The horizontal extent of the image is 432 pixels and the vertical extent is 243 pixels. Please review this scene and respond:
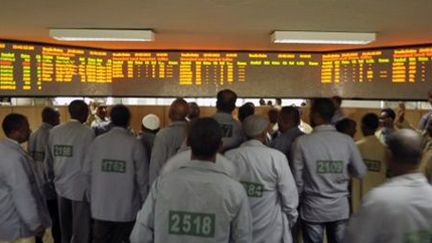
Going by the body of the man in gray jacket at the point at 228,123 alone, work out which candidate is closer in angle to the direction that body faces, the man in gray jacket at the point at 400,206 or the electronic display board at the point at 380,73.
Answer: the electronic display board

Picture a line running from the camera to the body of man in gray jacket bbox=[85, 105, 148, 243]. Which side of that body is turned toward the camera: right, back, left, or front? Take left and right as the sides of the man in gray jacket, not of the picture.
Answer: back

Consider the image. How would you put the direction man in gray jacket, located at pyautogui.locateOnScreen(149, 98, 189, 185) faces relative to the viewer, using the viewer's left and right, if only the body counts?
facing away from the viewer and to the right of the viewer

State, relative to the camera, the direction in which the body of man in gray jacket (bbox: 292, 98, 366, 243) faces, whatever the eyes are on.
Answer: away from the camera

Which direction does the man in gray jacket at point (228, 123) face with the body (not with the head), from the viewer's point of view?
away from the camera

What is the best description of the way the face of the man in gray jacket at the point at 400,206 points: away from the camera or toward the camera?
away from the camera

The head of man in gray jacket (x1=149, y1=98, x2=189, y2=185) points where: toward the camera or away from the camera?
away from the camera

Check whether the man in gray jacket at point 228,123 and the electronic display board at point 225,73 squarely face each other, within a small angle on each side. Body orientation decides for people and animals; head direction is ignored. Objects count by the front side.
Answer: yes

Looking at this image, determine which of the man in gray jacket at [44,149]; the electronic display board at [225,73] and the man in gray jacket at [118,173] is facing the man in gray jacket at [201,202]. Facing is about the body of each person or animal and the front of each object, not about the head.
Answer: the electronic display board

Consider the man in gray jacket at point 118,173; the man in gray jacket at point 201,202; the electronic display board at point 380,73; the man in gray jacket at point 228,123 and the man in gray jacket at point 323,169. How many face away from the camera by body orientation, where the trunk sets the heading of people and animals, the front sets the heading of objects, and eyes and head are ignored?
4

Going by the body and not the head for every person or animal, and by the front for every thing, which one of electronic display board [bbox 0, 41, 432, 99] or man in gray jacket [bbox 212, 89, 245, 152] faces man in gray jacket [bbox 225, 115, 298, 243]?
the electronic display board

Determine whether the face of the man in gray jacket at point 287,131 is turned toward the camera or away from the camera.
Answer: away from the camera

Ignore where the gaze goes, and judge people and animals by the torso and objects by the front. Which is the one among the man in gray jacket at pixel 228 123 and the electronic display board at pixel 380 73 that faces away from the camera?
the man in gray jacket

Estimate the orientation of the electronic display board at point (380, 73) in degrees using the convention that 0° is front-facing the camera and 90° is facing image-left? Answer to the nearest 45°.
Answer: approximately 45°

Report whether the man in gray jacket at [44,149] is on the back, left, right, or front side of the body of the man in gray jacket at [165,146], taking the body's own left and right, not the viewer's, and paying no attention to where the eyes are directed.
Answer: left

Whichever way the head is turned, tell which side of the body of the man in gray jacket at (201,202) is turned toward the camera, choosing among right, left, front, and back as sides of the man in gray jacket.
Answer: back

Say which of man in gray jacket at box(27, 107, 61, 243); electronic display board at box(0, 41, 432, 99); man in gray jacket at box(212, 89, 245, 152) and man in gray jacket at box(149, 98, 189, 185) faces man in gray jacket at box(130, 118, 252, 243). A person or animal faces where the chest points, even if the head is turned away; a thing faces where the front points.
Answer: the electronic display board
